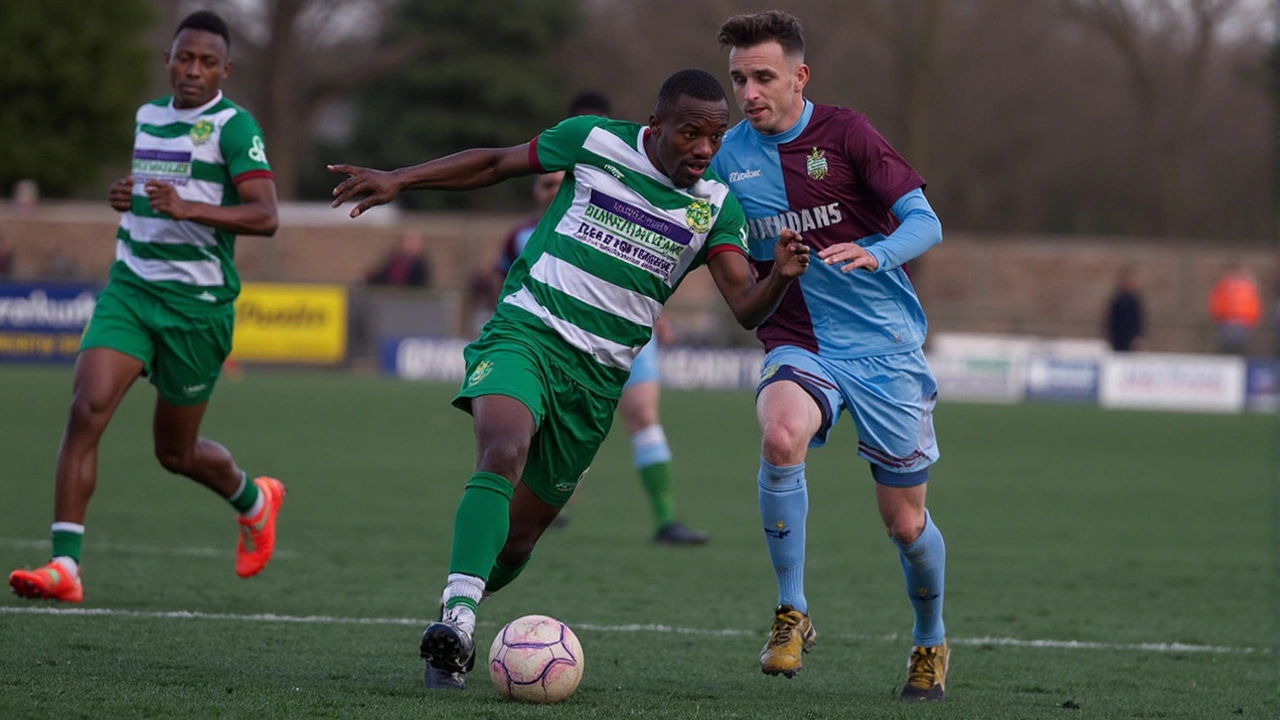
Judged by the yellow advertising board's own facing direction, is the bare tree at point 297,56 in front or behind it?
behind

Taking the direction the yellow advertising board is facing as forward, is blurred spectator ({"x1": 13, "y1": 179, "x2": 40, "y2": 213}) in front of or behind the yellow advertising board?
behind

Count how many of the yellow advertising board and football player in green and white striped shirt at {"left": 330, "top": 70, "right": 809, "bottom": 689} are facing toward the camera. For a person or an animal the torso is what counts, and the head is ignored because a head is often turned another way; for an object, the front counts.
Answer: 2

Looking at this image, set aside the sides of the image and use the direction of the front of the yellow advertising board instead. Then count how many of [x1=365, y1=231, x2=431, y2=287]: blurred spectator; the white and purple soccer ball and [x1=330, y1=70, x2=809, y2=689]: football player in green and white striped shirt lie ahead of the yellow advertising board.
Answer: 2

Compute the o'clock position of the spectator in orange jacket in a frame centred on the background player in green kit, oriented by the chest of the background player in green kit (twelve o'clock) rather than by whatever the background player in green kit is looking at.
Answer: The spectator in orange jacket is roughly at 6 o'clock from the background player in green kit.

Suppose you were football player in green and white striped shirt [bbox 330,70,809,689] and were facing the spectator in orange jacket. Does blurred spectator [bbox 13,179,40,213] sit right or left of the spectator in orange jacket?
left

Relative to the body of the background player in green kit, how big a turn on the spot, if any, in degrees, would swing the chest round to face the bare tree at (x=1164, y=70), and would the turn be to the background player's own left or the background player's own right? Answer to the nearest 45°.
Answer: approximately 180°

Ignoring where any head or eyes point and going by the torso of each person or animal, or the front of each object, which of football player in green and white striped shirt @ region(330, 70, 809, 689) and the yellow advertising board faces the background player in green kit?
the yellow advertising board
